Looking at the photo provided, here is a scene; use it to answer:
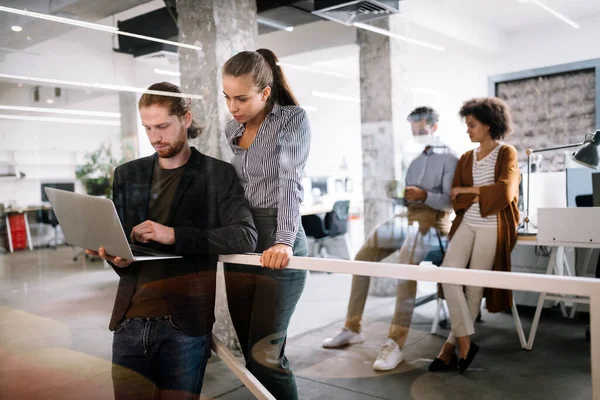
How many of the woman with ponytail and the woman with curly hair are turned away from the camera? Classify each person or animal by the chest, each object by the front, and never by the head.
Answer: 0

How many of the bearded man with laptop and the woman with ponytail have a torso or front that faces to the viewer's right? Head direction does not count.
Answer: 0

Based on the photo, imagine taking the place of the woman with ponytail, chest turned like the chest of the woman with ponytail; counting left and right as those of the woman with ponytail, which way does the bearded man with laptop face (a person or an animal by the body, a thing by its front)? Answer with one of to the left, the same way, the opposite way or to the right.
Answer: the same way

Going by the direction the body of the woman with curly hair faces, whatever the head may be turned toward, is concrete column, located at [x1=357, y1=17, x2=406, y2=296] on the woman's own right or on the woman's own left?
on the woman's own right

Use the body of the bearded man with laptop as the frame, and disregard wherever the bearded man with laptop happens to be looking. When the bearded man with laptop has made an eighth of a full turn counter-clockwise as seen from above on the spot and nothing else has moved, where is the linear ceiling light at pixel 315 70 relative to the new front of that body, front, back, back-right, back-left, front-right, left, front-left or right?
back-left

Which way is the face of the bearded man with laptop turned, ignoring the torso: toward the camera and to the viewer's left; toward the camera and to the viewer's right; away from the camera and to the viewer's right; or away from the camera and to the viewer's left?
toward the camera and to the viewer's left

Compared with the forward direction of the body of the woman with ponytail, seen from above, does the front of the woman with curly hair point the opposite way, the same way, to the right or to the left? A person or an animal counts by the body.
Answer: the same way

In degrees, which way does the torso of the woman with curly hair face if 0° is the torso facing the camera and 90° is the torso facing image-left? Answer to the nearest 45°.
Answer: approximately 45°

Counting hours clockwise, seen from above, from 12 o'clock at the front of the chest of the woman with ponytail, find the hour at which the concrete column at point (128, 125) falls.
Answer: The concrete column is roughly at 3 o'clock from the woman with ponytail.

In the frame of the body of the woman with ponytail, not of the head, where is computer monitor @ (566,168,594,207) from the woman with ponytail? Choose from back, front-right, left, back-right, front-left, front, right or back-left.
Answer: back-left

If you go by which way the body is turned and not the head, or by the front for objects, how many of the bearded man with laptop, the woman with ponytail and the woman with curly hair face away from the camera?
0

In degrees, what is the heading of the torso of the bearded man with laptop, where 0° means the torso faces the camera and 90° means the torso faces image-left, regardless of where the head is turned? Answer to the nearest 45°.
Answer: approximately 45°

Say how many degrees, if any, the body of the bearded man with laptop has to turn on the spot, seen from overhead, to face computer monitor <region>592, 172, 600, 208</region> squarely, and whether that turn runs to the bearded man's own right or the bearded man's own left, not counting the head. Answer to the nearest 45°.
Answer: approximately 135° to the bearded man's own left

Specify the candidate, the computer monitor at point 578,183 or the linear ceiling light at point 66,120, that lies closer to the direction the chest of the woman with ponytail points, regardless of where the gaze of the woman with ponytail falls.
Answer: the linear ceiling light

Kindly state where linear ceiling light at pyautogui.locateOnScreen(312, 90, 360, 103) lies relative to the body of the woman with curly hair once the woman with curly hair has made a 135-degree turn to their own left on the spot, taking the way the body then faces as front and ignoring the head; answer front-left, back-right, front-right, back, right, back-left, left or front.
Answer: back-left

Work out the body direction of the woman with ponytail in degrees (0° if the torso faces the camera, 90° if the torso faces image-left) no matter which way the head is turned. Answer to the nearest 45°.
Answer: approximately 45°

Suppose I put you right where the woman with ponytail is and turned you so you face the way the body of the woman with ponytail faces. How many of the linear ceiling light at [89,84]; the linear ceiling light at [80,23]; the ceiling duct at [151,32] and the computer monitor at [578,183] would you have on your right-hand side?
3

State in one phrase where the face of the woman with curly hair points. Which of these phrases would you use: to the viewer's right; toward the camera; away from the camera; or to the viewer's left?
to the viewer's left
